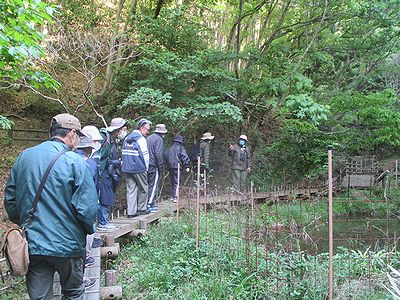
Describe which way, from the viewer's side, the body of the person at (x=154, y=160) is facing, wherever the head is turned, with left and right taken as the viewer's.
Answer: facing away from the viewer and to the right of the viewer

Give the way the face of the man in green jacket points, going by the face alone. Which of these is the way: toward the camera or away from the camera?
away from the camera

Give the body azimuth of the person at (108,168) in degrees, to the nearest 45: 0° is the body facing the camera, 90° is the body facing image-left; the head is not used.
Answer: approximately 270°

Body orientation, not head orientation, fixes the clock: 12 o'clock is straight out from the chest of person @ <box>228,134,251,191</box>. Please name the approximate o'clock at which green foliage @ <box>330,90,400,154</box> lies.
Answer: The green foliage is roughly at 9 o'clock from the person.

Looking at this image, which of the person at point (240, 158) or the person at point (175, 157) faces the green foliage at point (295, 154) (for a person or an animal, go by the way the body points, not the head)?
the person at point (175, 157)

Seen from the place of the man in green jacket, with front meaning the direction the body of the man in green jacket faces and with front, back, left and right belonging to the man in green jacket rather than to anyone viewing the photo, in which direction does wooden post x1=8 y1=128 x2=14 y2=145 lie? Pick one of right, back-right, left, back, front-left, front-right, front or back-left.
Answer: front-left
